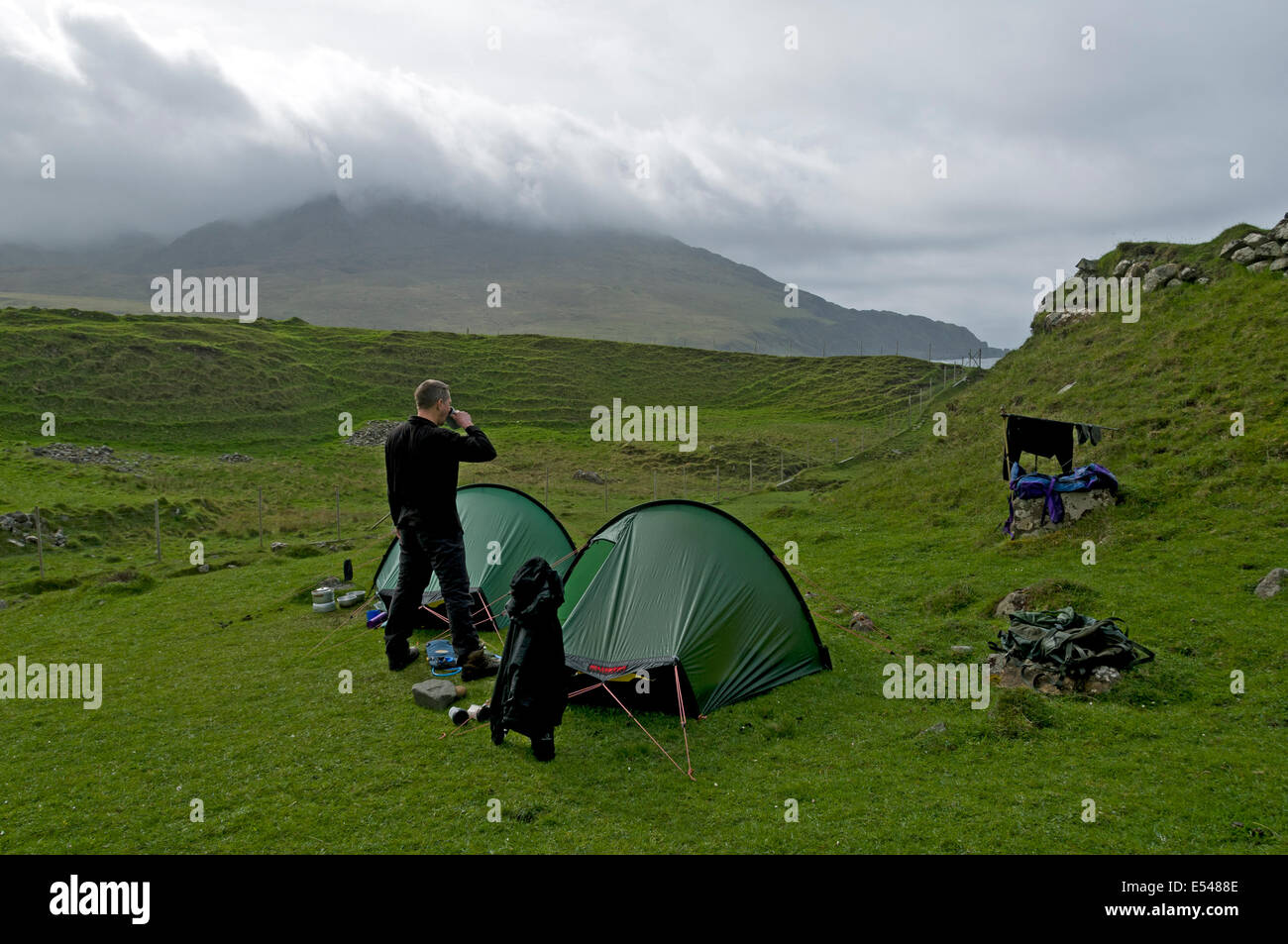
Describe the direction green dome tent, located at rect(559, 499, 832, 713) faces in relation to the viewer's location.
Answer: facing the viewer and to the left of the viewer

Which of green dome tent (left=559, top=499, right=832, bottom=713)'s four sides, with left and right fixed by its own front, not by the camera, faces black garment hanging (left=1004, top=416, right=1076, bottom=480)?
back

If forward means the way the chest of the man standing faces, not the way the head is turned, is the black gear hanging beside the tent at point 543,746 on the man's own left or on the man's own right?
on the man's own right

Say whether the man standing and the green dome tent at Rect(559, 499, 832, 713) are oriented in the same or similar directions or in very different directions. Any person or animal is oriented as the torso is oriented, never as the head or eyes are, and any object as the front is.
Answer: very different directions

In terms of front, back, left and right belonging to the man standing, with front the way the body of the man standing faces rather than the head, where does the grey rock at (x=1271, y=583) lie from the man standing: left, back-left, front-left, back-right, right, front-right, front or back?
front-right

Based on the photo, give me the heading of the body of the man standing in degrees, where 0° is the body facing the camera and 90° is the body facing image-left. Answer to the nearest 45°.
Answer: approximately 225°

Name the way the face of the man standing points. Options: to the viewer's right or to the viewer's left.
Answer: to the viewer's right
